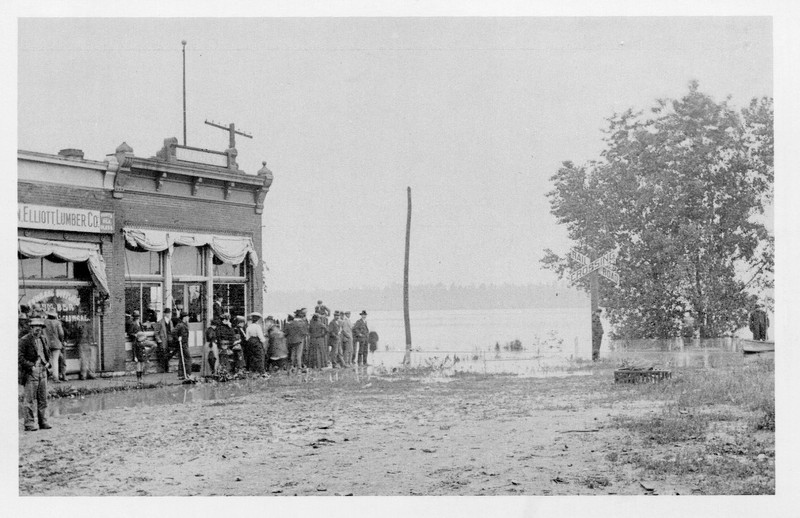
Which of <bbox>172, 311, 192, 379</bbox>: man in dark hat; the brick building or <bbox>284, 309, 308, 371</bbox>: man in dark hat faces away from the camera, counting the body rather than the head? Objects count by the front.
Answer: <bbox>284, 309, 308, 371</bbox>: man in dark hat

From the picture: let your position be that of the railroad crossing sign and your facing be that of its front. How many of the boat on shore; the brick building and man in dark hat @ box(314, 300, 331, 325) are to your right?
2

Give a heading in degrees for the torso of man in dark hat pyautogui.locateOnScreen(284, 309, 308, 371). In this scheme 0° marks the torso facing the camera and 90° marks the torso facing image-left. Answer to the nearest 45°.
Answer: approximately 180°

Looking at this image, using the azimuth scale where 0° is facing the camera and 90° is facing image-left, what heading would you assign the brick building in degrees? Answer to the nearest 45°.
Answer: approximately 315°

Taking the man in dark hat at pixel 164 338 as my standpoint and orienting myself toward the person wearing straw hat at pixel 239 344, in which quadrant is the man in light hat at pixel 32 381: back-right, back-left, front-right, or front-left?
back-right
